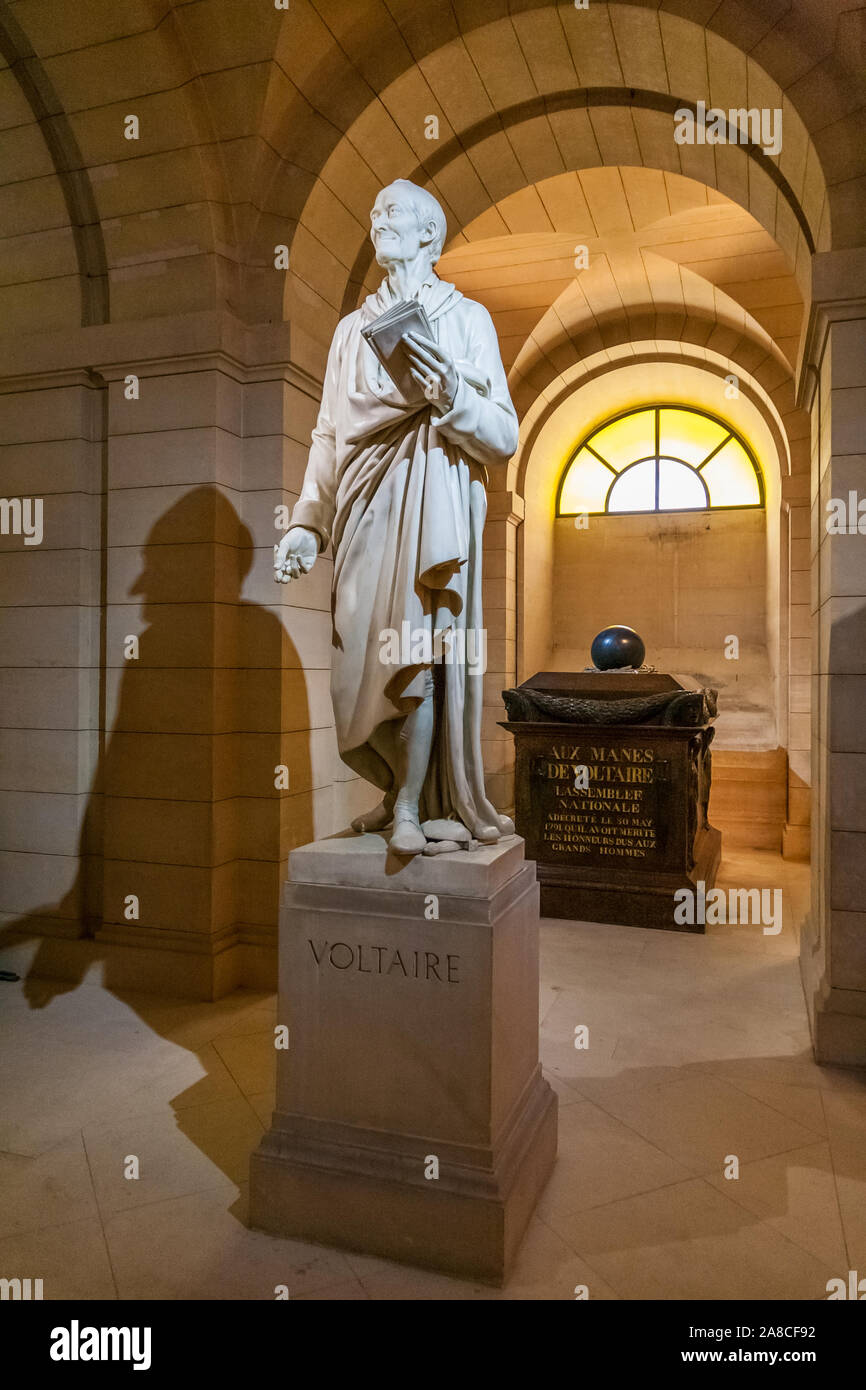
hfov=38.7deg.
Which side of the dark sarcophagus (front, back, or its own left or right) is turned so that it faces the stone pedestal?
front

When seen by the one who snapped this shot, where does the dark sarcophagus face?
facing the viewer

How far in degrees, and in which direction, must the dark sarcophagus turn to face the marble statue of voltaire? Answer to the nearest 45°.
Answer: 0° — it already faces it
